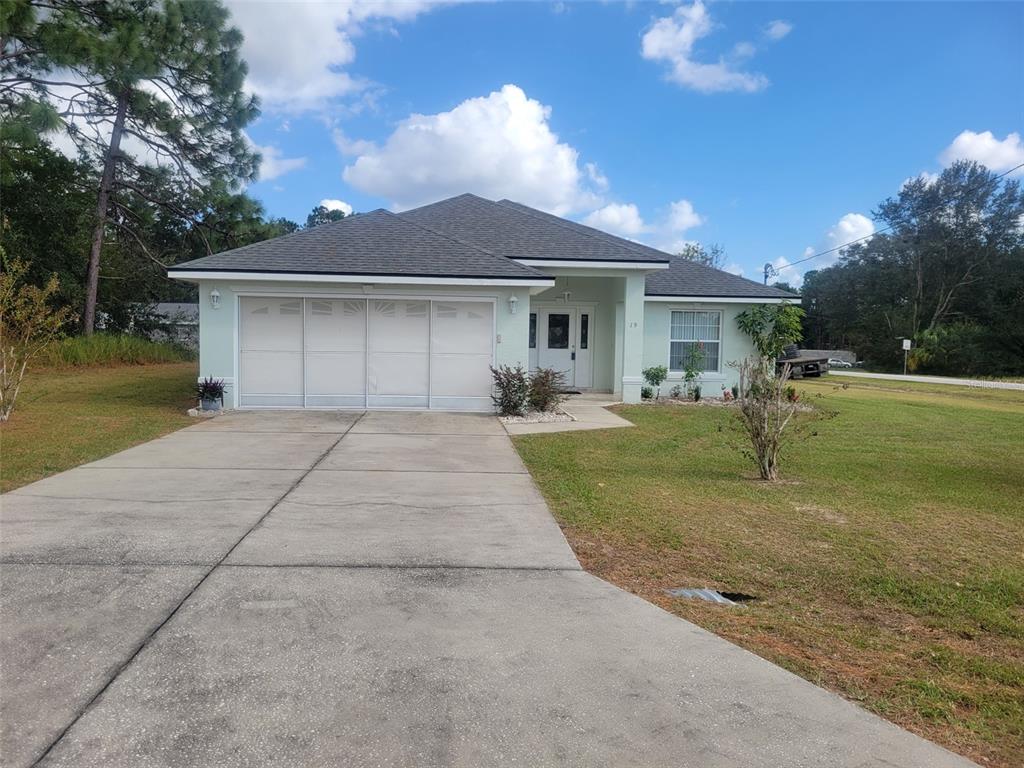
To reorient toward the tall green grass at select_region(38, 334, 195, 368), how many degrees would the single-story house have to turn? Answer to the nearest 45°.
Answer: approximately 135° to its right

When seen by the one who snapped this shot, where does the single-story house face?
facing the viewer

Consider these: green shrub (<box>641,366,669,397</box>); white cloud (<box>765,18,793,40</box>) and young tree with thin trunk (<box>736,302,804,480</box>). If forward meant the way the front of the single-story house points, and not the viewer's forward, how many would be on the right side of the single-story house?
0

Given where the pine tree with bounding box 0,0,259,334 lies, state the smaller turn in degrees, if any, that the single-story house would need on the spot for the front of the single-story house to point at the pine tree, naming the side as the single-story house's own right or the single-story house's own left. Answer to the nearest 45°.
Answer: approximately 135° to the single-story house's own right

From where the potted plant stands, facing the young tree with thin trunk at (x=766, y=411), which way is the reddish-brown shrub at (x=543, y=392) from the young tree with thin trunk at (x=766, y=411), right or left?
left

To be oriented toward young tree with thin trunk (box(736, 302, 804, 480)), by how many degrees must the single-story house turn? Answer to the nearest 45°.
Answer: approximately 45° to its left

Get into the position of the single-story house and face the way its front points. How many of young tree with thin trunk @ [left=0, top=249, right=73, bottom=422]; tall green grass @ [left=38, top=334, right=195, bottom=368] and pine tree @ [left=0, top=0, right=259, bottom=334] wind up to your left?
0

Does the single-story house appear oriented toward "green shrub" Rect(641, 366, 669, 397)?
no

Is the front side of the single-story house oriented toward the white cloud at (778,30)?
no

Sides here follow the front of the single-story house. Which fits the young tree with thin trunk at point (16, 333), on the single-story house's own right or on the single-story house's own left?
on the single-story house's own right
